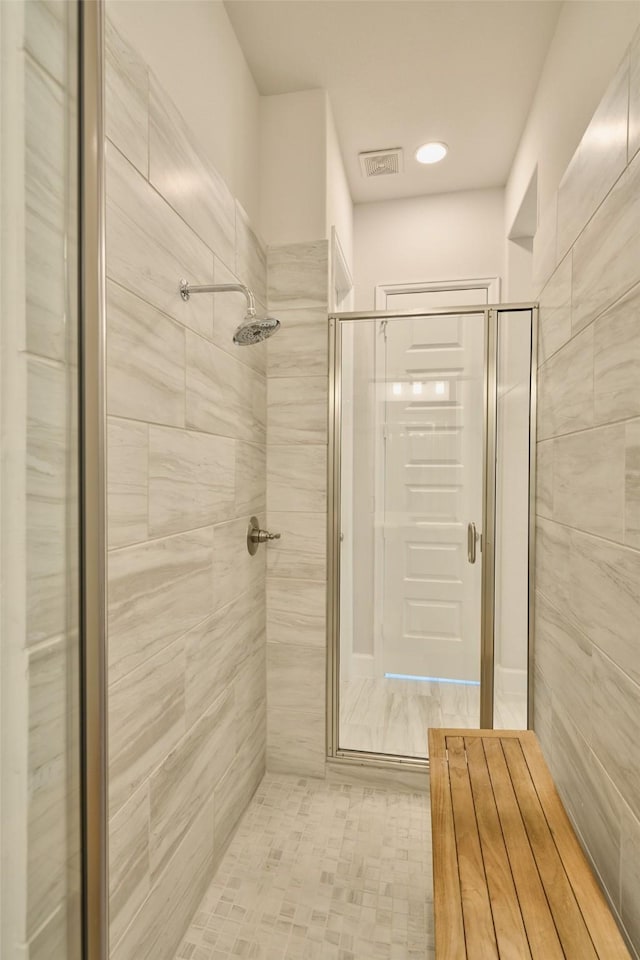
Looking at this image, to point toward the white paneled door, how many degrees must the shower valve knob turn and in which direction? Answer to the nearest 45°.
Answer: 0° — it already faces it

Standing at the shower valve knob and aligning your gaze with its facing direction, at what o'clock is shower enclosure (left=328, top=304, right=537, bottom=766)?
The shower enclosure is roughly at 12 o'clock from the shower valve knob.

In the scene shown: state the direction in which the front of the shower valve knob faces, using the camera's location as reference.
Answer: facing to the right of the viewer

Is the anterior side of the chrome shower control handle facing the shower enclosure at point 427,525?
yes

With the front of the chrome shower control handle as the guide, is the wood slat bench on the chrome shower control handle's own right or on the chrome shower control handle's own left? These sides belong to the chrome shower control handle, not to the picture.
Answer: on the chrome shower control handle's own right

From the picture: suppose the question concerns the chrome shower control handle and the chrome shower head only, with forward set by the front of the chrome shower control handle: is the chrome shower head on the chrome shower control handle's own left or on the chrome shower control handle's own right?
on the chrome shower control handle's own right

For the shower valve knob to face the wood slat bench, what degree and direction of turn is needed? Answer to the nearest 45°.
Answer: approximately 45° to its right

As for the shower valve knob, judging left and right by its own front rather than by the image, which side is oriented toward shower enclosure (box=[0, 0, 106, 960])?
right
